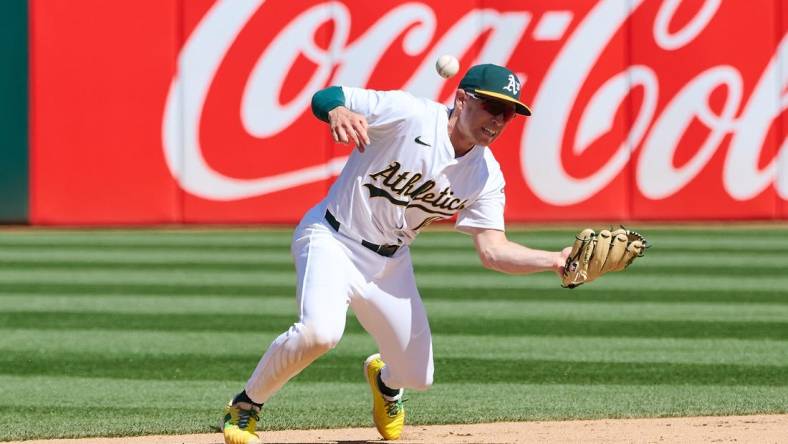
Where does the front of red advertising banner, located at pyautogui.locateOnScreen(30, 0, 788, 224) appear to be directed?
toward the camera

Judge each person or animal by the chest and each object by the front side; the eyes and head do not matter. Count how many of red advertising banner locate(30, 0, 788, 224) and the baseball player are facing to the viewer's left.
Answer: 0

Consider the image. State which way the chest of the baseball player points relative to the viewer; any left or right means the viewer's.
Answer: facing the viewer and to the right of the viewer

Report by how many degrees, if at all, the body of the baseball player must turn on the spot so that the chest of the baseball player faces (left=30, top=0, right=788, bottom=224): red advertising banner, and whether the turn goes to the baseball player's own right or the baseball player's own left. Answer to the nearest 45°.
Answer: approximately 135° to the baseball player's own left

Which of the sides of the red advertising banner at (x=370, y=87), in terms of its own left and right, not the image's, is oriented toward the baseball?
front

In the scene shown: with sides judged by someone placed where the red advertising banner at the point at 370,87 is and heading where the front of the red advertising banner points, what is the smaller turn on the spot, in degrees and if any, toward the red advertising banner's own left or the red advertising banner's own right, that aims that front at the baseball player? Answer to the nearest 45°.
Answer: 0° — it already faces them
